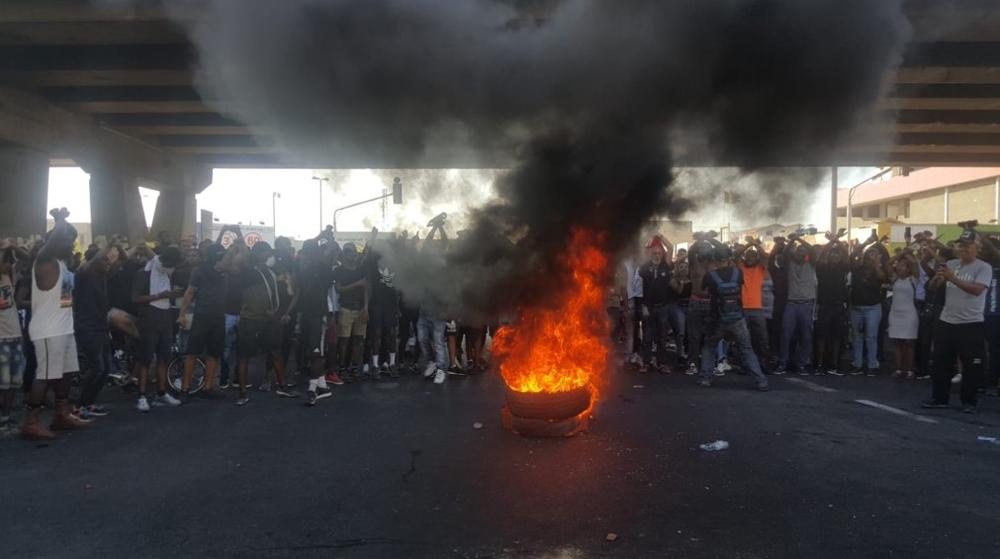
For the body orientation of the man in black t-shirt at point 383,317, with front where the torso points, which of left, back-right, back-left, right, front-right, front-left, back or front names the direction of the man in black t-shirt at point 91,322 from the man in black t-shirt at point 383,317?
front-right

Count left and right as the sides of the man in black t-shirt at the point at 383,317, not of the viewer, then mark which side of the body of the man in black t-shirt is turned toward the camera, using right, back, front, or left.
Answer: front

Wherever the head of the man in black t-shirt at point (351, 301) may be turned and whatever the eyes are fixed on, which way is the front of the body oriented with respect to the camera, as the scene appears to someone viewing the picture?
toward the camera

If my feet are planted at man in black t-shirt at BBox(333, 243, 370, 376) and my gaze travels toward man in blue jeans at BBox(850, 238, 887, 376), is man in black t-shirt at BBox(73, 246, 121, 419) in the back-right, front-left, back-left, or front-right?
back-right

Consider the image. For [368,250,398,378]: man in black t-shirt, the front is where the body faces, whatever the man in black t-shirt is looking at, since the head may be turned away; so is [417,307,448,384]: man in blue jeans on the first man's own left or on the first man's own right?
on the first man's own left

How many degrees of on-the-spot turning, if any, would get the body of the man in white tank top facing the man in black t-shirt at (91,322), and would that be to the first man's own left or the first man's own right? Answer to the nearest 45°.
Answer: approximately 45° to the first man's own left

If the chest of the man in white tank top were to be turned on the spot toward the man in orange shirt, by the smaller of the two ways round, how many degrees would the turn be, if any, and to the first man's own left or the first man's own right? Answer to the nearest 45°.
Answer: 0° — they already face them

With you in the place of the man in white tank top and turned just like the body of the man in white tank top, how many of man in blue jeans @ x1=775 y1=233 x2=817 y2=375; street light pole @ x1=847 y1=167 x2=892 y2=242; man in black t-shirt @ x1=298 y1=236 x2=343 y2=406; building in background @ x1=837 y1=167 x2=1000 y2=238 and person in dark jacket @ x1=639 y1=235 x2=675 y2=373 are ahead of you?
5

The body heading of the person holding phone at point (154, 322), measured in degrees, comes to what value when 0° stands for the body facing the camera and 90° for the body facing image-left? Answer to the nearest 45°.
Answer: approximately 315°

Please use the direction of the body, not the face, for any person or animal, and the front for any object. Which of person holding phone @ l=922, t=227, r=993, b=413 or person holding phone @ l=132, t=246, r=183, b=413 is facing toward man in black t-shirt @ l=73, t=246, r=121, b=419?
person holding phone @ l=922, t=227, r=993, b=413

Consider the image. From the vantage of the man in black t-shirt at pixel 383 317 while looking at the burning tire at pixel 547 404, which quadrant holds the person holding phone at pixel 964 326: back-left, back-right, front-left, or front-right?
front-left
